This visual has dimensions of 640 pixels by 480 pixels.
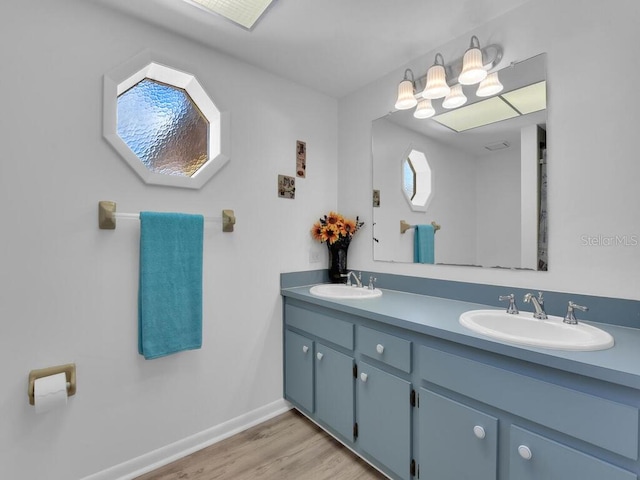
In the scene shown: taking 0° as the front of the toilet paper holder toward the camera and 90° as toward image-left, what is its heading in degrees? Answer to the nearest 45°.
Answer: approximately 315°

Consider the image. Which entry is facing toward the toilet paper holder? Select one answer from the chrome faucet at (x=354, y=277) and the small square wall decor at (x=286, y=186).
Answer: the chrome faucet

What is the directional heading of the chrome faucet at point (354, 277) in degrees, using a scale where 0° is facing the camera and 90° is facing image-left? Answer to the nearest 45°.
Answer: approximately 45°

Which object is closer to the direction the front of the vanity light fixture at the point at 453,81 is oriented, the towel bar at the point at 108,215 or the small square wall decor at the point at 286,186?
the towel bar

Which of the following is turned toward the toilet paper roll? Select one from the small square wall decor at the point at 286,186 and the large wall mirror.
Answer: the large wall mirror

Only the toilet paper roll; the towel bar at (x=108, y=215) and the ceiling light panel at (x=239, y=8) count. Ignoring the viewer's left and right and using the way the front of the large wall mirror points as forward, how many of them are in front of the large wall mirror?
3

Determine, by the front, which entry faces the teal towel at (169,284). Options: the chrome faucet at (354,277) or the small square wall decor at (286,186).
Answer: the chrome faucet

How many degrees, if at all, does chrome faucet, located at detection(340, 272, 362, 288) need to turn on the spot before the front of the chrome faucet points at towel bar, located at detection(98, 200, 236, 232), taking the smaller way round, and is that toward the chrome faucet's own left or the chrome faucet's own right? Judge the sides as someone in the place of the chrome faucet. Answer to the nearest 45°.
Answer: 0° — it already faces it
